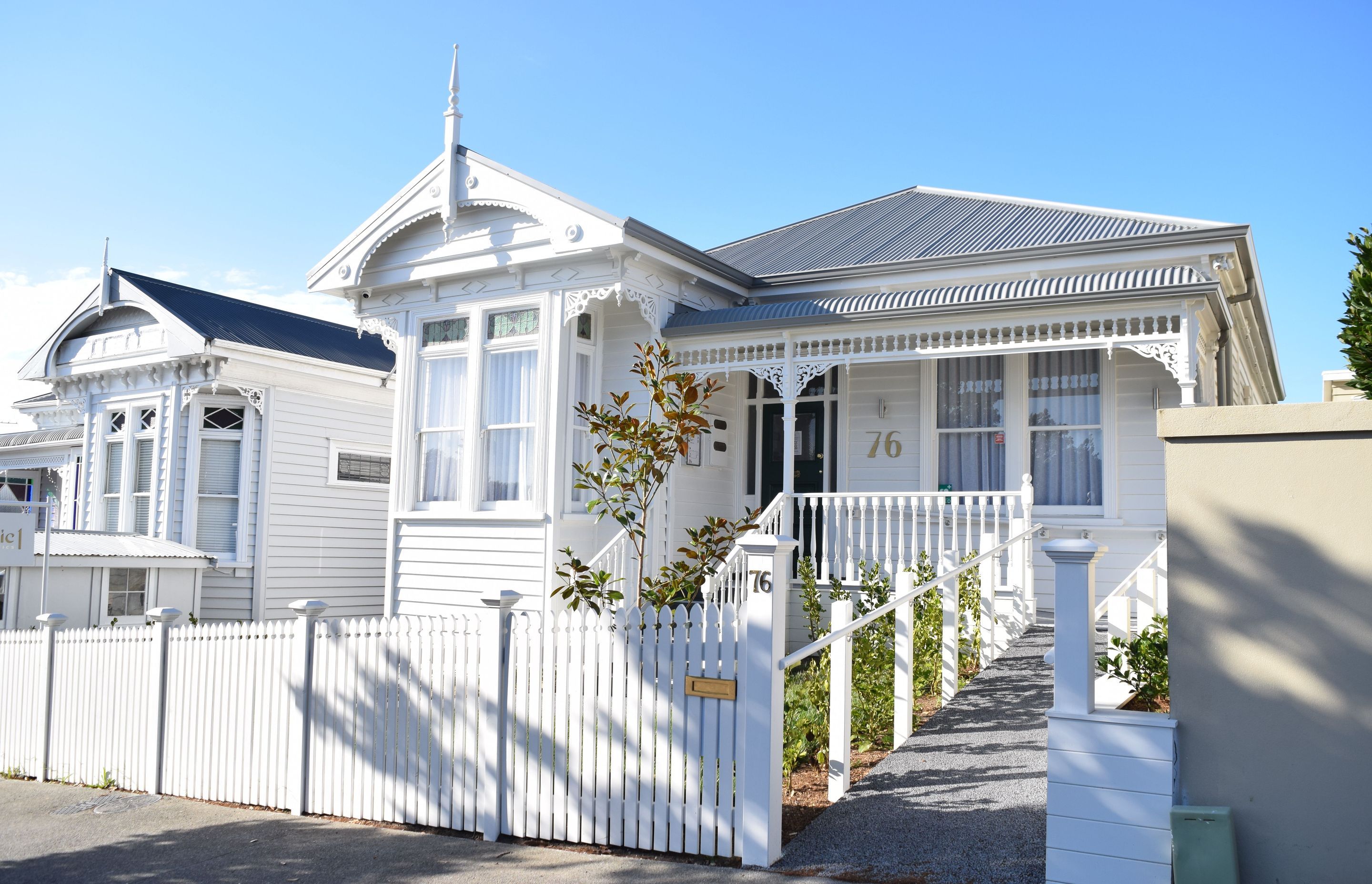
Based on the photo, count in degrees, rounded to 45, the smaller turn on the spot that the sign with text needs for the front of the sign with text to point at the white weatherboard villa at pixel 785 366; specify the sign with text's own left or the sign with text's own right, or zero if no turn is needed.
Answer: approximately 90° to the sign with text's own left

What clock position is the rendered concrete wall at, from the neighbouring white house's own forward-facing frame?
The rendered concrete wall is roughly at 10 o'clock from the neighbouring white house.

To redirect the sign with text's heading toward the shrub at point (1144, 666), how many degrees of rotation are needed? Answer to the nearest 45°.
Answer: approximately 45° to its left

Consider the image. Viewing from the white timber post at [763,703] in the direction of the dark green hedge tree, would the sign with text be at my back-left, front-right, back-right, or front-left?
back-left

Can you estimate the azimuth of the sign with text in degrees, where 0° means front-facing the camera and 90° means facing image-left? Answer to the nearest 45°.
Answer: approximately 0°

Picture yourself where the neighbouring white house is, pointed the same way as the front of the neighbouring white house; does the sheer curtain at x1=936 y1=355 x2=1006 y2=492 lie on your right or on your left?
on your left

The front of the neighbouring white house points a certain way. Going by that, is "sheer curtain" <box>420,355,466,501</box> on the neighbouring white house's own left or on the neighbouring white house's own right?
on the neighbouring white house's own left

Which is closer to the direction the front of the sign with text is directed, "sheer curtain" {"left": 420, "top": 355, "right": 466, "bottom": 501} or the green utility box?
the green utility box
